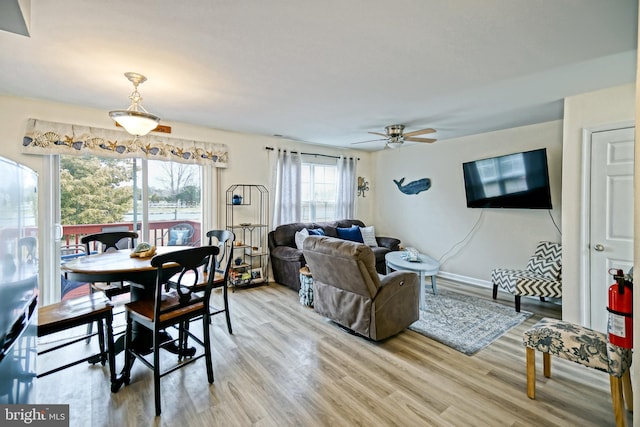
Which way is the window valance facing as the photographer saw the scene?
facing the viewer and to the right of the viewer

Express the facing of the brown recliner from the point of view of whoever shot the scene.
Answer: facing away from the viewer and to the right of the viewer

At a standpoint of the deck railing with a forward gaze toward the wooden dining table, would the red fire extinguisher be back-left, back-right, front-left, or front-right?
front-left

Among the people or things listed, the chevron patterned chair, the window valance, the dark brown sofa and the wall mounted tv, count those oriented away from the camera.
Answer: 0

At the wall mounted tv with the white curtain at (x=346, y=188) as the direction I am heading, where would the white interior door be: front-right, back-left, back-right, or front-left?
back-left

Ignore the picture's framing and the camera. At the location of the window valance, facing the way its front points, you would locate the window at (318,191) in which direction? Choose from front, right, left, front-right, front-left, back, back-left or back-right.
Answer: front-left

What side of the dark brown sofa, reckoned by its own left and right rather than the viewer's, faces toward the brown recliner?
front

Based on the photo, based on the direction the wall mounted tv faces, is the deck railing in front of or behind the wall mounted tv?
in front

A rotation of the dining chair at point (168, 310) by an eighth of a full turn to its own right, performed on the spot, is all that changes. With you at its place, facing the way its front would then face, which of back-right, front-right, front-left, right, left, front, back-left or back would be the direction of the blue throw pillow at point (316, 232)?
front-right

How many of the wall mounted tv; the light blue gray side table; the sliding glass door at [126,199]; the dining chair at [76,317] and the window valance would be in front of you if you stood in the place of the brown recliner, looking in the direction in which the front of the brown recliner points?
2

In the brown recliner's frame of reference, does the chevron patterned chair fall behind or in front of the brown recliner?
in front

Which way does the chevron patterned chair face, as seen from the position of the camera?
facing the viewer and to the left of the viewer

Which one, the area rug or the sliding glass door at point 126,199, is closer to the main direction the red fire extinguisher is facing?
the sliding glass door

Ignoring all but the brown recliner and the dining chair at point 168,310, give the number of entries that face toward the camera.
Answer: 0
